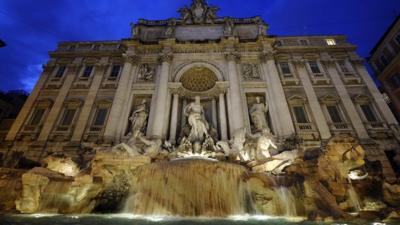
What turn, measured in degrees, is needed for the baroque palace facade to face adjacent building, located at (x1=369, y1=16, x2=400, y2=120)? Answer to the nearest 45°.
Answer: approximately 90° to its left

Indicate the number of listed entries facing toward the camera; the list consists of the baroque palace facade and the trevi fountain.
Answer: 2

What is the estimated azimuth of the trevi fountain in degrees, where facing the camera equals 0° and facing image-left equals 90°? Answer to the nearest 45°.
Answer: approximately 0°

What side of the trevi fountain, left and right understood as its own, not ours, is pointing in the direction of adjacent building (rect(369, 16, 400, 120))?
left
